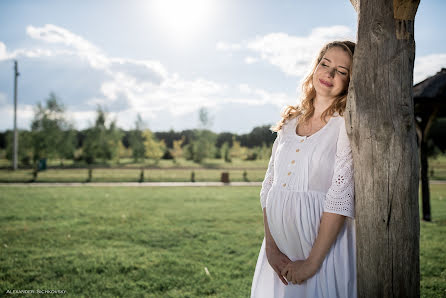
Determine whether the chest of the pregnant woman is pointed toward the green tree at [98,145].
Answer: no

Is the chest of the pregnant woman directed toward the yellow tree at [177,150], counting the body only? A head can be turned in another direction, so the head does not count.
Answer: no

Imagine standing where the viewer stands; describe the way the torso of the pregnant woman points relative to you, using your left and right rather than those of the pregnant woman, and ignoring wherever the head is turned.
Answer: facing the viewer and to the left of the viewer

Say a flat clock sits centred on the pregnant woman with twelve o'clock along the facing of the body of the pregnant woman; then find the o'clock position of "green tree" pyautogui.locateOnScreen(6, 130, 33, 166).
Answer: The green tree is roughly at 3 o'clock from the pregnant woman.

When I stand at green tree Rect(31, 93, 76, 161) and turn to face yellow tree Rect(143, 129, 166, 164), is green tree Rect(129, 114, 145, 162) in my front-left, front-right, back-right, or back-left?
front-left

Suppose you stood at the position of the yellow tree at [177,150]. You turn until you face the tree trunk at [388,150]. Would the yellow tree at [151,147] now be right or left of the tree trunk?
right

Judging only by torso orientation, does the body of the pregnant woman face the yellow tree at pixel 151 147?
no

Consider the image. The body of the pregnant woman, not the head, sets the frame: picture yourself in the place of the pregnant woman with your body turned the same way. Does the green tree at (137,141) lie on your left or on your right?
on your right

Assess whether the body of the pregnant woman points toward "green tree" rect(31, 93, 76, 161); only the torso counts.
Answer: no

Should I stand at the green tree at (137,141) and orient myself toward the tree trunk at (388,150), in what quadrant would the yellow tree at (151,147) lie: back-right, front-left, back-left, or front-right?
front-left
